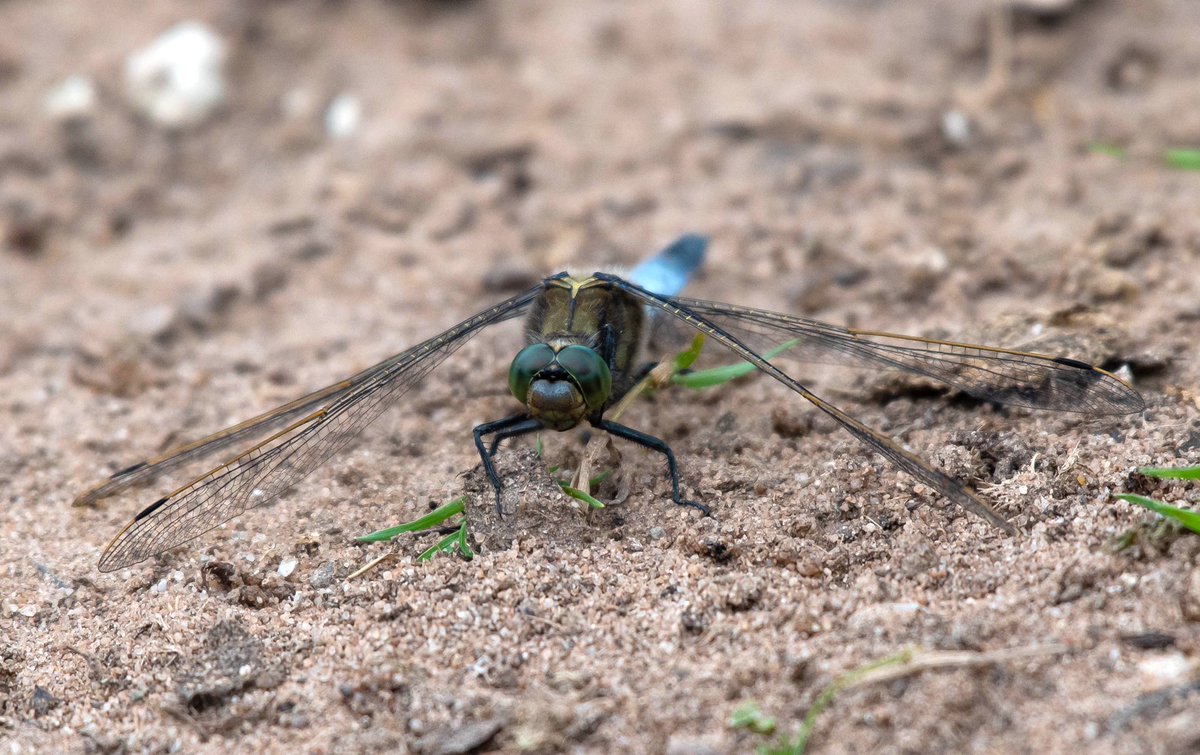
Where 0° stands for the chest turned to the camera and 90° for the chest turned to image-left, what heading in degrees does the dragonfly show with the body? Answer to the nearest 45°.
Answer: approximately 0°

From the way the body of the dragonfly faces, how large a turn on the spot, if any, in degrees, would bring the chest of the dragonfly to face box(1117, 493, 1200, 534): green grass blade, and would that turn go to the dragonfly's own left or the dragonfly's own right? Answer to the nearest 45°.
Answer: approximately 45° to the dragonfly's own left

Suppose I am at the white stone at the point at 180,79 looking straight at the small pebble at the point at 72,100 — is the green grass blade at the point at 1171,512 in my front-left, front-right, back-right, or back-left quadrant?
back-left

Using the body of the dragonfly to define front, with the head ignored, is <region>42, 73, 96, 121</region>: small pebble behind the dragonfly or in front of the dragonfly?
behind

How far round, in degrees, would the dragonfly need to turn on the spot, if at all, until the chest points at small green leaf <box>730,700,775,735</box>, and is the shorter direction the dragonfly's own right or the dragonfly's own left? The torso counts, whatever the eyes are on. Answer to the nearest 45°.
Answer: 0° — it already faces it

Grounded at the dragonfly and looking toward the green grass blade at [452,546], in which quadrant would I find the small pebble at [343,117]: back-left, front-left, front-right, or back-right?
back-right

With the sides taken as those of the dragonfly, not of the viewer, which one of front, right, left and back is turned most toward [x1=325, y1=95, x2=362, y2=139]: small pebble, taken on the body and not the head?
back

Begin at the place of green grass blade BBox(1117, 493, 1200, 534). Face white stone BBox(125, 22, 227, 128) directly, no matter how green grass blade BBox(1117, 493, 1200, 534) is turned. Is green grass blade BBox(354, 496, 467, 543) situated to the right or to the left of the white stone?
left

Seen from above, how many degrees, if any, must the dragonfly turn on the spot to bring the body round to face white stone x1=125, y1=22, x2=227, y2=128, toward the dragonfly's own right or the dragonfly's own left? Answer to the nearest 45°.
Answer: approximately 135° to the dragonfly's own right
